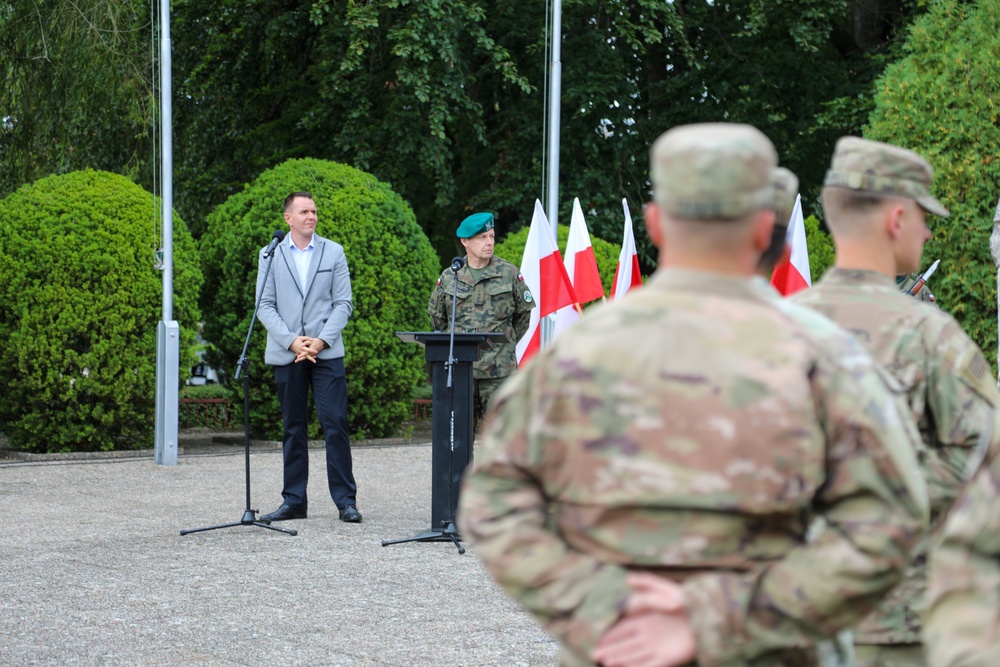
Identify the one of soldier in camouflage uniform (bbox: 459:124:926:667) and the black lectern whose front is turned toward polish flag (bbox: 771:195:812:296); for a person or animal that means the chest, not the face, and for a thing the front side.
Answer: the soldier in camouflage uniform

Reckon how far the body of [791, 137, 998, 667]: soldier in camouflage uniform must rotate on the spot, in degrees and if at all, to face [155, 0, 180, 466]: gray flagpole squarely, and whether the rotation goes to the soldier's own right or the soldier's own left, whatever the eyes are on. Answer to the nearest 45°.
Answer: approximately 90° to the soldier's own left

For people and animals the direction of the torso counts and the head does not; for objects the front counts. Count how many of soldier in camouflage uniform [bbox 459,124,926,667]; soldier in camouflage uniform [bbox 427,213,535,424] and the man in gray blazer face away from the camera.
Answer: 1

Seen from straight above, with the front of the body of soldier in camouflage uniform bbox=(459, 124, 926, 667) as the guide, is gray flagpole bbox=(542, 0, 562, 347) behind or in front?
in front

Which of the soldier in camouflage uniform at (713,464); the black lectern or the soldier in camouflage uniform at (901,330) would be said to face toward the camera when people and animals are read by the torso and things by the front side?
the black lectern

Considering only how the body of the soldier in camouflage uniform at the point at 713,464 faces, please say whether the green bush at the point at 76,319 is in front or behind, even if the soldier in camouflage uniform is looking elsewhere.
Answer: in front

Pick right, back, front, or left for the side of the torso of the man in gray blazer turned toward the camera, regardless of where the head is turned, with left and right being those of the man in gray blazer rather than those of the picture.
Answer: front

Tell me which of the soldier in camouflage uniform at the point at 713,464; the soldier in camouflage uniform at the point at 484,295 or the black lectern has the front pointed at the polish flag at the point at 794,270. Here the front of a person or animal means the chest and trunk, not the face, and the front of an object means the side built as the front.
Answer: the soldier in camouflage uniform at the point at 713,464

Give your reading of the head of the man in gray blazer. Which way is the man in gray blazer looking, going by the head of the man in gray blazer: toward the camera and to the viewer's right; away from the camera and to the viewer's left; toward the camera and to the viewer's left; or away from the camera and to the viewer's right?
toward the camera and to the viewer's right

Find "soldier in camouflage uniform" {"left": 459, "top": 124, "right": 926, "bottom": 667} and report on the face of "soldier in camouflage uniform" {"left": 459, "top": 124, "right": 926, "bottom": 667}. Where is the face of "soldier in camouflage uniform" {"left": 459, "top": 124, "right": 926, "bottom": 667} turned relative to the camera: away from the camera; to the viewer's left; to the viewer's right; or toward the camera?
away from the camera

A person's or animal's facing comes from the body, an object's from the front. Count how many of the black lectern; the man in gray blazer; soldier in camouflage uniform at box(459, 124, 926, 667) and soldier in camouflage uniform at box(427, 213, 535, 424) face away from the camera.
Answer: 1

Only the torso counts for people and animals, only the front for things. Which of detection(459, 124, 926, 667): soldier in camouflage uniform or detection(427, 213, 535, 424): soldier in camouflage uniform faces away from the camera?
detection(459, 124, 926, 667): soldier in camouflage uniform

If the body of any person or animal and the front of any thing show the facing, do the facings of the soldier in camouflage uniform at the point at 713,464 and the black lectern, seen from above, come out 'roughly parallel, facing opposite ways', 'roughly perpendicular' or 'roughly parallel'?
roughly parallel, facing opposite ways

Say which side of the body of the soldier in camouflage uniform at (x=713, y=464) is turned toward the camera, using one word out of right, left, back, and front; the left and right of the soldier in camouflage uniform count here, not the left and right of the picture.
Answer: back

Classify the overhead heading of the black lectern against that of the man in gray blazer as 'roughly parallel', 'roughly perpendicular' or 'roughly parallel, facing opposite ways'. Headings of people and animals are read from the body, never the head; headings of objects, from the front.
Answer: roughly parallel

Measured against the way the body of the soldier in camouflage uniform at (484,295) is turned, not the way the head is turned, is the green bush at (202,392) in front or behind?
behind

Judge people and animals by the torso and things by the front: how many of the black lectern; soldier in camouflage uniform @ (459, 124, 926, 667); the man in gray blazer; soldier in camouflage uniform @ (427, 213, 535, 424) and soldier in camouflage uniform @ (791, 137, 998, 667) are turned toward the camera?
3
